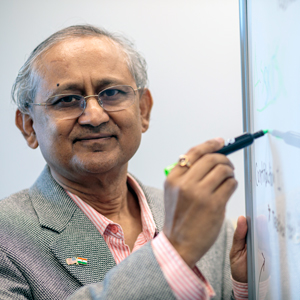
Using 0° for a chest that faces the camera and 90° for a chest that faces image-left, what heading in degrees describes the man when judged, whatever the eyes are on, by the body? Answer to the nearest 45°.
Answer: approximately 315°
